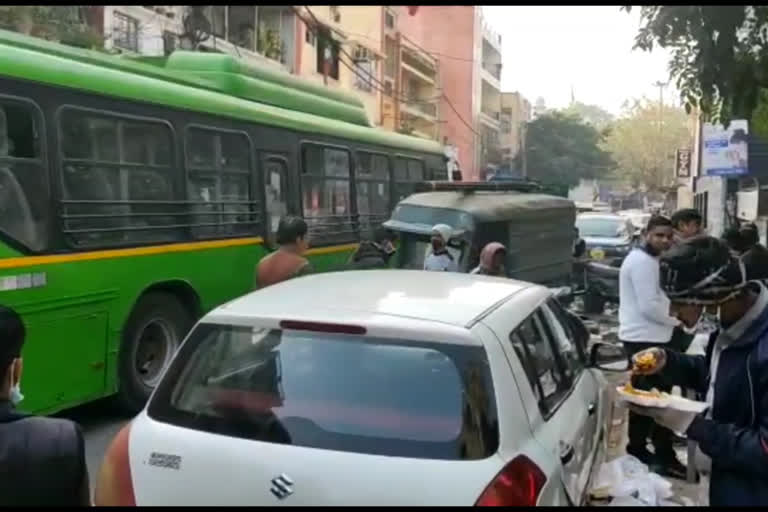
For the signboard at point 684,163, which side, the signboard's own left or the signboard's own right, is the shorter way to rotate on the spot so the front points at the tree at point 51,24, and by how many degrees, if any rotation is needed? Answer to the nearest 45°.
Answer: approximately 45° to the signboard's own right

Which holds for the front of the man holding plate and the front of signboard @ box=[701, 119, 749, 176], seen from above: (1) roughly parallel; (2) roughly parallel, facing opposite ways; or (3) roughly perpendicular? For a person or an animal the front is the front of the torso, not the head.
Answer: roughly perpendicular

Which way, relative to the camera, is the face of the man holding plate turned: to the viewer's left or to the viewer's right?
to the viewer's left

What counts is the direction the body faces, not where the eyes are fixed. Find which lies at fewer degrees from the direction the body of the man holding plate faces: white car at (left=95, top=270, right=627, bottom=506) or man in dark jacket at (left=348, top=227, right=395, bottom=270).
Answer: the white car

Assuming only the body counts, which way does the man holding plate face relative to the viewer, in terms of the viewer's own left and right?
facing to the left of the viewer

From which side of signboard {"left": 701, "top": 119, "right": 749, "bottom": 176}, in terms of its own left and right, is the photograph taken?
front

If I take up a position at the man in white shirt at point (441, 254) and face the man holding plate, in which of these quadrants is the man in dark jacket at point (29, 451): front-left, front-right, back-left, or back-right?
front-right

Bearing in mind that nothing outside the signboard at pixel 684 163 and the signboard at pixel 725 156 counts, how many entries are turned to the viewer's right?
0

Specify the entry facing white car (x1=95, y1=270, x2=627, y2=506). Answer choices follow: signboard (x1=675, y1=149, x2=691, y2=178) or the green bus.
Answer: the signboard

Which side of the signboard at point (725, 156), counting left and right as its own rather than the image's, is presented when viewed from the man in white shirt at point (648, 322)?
front

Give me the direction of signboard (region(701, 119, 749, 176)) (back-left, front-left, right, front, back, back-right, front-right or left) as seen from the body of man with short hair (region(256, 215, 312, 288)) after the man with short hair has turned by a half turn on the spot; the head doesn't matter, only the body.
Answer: back

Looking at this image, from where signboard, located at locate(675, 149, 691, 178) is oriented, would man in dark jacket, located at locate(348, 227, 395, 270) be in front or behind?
in front
